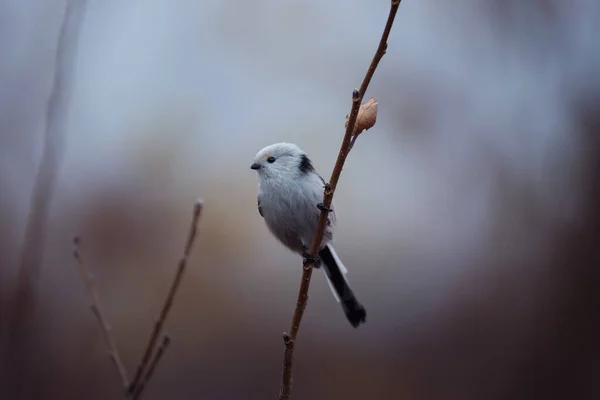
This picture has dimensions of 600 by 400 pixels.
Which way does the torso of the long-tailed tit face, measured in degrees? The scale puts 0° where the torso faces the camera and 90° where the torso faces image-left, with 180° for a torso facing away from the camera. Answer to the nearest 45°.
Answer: approximately 45°

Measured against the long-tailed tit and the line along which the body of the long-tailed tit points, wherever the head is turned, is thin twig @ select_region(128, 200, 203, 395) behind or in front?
in front

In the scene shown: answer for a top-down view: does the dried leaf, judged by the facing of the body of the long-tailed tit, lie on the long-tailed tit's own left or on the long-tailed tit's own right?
on the long-tailed tit's own left
